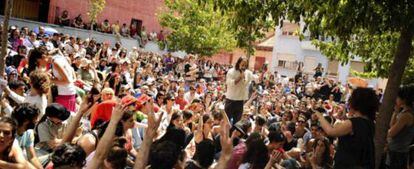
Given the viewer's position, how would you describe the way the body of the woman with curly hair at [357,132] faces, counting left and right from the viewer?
facing away from the viewer and to the left of the viewer

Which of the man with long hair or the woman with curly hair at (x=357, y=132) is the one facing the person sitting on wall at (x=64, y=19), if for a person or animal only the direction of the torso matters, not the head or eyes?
the woman with curly hair

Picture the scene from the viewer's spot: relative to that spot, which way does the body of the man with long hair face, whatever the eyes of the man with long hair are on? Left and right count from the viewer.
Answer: facing the viewer and to the right of the viewer

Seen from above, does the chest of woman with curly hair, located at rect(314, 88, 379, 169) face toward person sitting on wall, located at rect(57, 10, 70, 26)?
yes

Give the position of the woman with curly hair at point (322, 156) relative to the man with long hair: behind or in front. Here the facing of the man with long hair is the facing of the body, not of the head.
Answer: in front

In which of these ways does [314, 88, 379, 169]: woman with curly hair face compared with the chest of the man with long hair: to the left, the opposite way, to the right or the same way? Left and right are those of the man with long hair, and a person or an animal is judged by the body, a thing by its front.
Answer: the opposite way

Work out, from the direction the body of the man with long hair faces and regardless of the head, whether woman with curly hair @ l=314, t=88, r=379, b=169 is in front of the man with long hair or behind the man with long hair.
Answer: in front

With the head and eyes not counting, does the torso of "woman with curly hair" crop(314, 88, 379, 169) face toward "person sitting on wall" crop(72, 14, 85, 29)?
yes

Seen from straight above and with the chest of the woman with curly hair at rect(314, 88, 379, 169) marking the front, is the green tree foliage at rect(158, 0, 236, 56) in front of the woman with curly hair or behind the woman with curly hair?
in front

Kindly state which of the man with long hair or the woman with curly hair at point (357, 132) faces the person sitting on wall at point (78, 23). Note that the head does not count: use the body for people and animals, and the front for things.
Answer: the woman with curly hair

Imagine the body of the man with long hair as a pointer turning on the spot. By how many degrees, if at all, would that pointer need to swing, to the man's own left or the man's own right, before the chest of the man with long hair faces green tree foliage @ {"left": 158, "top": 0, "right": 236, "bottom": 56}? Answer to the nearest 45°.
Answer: approximately 135° to the man's own left
